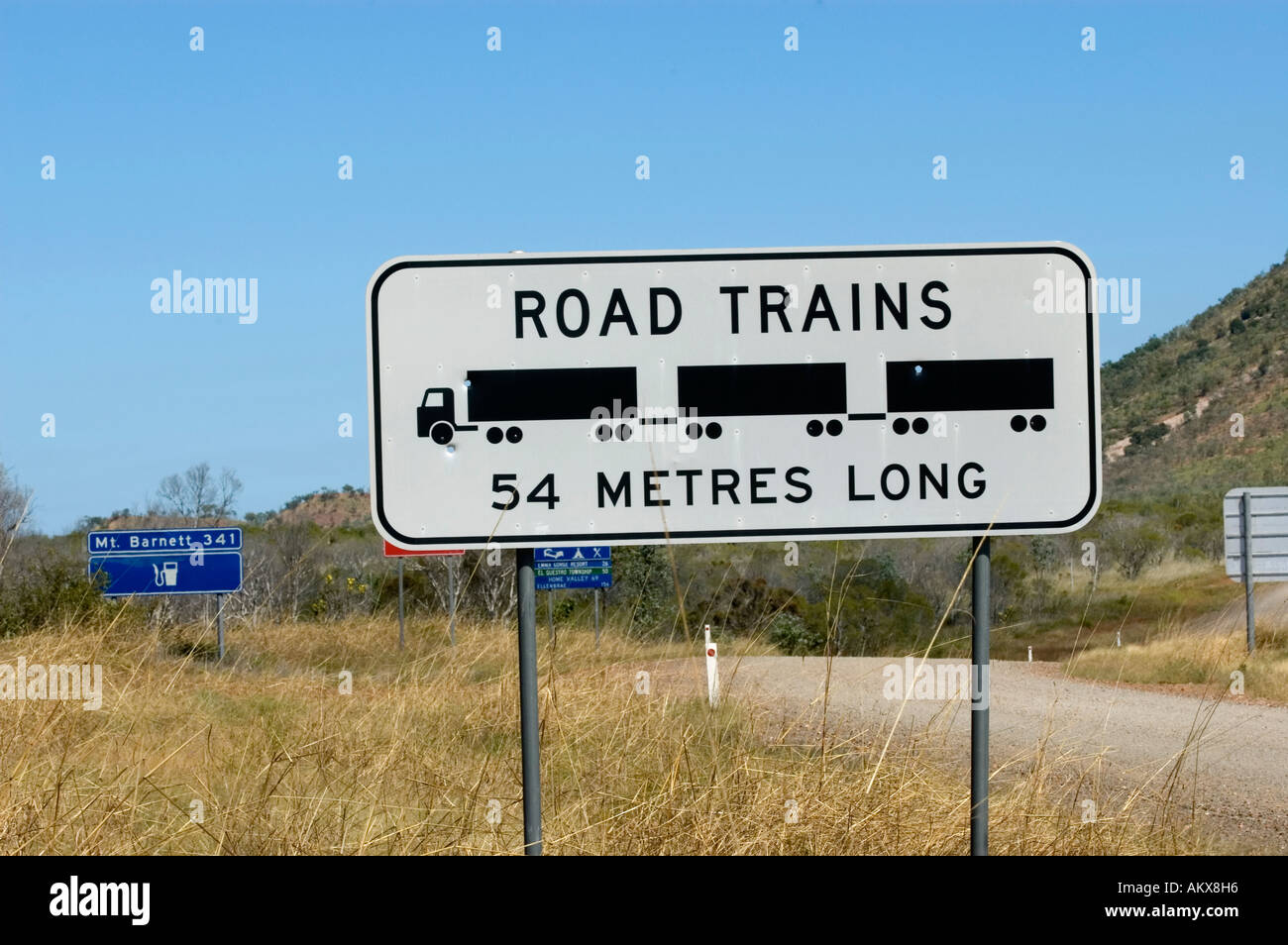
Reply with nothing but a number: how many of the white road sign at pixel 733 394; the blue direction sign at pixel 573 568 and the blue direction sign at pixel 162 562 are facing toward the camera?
3

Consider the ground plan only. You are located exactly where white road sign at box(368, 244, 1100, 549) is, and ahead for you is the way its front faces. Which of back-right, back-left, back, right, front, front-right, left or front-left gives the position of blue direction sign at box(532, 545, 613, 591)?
back

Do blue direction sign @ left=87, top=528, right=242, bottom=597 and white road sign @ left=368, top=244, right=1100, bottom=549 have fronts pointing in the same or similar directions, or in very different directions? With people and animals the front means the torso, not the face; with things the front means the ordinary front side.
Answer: same or similar directions

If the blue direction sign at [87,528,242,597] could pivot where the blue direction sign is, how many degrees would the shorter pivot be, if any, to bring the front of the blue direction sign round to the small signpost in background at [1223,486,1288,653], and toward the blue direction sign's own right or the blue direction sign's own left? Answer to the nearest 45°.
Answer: approximately 90° to the blue direction sign's own left

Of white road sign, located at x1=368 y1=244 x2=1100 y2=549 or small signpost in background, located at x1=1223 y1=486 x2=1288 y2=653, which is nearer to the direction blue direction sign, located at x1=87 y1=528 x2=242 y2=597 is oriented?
the white road sign

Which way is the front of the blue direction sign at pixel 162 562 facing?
toward the camera

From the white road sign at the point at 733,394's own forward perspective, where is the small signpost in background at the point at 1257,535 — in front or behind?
behind

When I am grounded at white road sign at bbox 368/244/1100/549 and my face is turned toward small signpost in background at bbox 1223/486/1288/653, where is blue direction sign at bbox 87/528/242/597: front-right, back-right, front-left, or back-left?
front-left

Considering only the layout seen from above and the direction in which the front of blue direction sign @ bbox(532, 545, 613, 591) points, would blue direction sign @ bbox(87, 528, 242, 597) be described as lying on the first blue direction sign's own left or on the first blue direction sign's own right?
on the first blue direction sign's own right

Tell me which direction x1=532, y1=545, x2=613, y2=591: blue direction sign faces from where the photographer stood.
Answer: facing the viewer

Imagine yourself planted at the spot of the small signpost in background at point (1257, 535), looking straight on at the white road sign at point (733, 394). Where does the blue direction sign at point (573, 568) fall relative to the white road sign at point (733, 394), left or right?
right

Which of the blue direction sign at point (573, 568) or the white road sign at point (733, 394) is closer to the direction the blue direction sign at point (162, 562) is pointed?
the white road sign

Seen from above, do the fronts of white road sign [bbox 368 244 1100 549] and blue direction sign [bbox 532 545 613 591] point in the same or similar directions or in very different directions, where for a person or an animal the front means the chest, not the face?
same or similar directions

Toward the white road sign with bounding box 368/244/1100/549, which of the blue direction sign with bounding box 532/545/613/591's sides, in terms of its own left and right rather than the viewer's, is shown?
front
